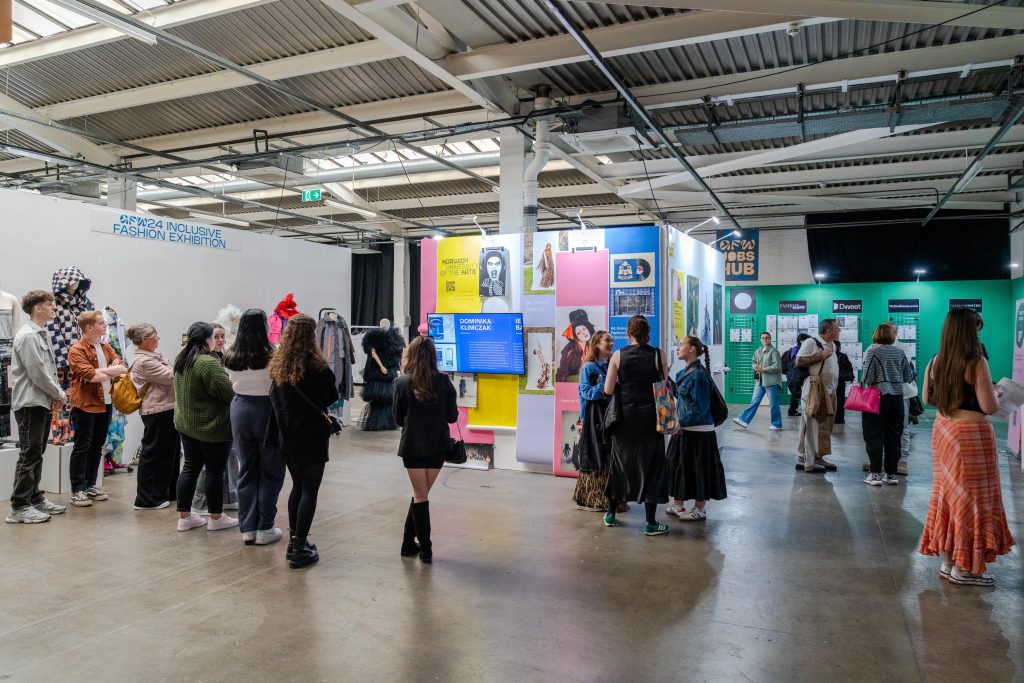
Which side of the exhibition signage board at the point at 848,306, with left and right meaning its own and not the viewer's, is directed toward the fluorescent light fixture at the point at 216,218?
right

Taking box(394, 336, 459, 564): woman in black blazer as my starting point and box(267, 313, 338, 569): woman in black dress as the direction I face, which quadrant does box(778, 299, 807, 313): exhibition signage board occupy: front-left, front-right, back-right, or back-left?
back-right

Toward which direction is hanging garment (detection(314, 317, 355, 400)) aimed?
toward the camera

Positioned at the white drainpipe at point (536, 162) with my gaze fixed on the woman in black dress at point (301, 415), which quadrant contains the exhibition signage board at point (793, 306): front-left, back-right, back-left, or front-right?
back-left

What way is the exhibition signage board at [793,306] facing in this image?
toward the camera

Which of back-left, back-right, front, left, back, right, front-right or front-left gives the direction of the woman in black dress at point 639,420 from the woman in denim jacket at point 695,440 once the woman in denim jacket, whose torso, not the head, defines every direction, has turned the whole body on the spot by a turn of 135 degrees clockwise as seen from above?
back

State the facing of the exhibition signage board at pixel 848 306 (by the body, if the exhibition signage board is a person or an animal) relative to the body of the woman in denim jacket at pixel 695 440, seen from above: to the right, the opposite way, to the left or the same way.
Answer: to the left

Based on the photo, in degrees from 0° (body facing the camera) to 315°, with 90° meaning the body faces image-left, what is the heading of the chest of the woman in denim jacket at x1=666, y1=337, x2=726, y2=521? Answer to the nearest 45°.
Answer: approximately 90°

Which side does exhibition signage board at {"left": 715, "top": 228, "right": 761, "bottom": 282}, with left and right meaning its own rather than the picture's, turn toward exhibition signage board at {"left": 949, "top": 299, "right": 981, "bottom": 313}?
left

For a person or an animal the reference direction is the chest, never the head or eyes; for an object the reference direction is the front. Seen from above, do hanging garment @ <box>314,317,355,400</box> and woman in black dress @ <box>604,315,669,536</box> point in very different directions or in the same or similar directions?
very different directions

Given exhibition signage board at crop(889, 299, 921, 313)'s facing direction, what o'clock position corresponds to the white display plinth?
The white display plinth is roughly at 1 o'clock from the exhibition signage board.

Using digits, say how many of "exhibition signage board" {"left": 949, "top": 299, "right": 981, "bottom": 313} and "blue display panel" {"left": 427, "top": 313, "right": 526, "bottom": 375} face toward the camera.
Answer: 2

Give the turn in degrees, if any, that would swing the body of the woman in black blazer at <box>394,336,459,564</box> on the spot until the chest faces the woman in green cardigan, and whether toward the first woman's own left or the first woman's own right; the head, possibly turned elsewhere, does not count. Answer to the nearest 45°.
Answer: approximately 45° to the first woman's own left

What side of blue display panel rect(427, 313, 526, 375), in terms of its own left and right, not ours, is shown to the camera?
front

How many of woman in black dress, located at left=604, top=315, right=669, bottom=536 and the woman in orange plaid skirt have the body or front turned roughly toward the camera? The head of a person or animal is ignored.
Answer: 0

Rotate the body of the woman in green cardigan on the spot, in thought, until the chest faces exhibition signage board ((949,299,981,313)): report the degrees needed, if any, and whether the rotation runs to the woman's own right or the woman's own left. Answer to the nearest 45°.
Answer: approximately 45° to the woman's own right

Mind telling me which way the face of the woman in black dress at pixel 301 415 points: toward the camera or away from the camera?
away from the camera
